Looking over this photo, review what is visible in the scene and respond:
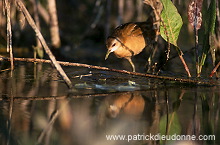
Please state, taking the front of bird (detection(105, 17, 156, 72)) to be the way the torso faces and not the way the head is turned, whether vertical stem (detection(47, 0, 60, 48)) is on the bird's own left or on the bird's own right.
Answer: on the bird's own right

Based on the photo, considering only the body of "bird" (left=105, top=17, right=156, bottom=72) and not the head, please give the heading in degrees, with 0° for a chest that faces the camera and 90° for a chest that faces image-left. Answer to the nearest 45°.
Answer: approximately 45°
